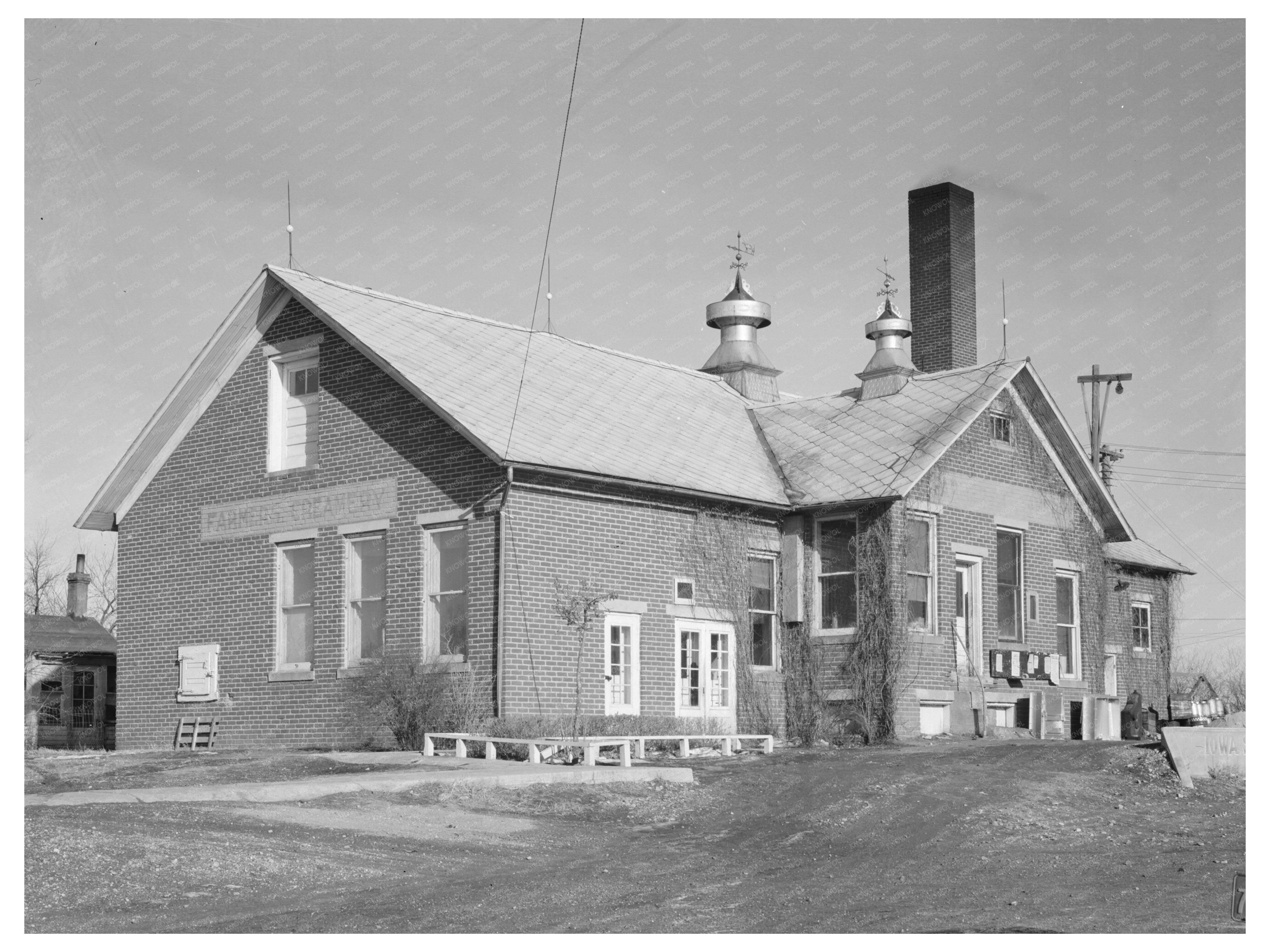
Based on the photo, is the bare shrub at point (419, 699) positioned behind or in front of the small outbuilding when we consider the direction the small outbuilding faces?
in front

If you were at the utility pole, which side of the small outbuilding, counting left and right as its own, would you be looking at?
left

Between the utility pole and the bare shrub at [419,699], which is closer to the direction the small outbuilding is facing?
the bare shrub

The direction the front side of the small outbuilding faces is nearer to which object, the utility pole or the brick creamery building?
the brick creamery building

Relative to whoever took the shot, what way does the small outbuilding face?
facing the viewer
